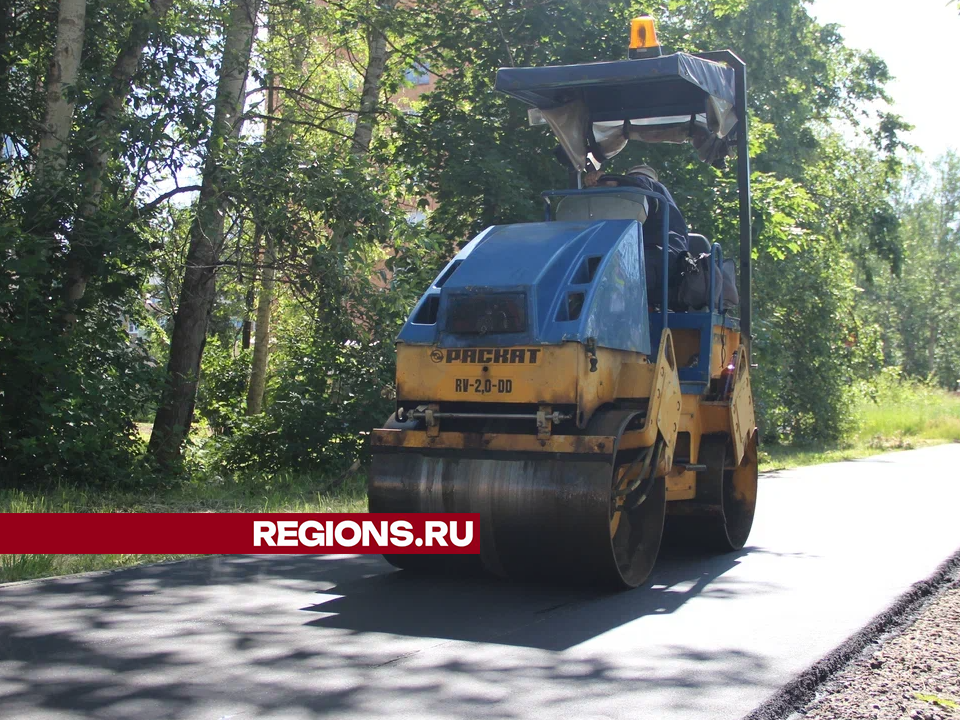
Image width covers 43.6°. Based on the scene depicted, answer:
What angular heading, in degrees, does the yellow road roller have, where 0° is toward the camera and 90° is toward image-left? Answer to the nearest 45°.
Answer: approximately 45°
